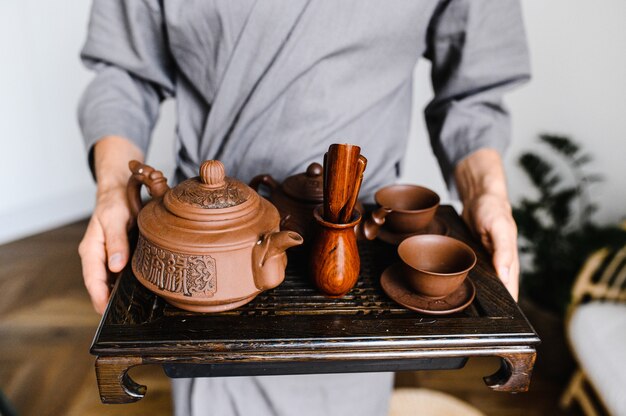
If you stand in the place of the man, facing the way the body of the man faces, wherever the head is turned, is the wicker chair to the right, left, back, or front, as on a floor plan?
left

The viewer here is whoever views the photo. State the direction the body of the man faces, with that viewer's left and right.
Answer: facing the viewer

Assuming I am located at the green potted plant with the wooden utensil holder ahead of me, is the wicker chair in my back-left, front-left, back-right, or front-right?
front-left

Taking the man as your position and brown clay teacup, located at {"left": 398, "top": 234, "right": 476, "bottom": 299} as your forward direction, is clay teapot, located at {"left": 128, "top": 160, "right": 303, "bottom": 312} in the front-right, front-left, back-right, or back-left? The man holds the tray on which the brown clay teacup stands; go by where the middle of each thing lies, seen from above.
front-right

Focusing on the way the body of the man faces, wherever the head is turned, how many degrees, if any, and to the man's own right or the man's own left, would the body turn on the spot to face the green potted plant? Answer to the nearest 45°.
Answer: approximately 135° to the man's own left
